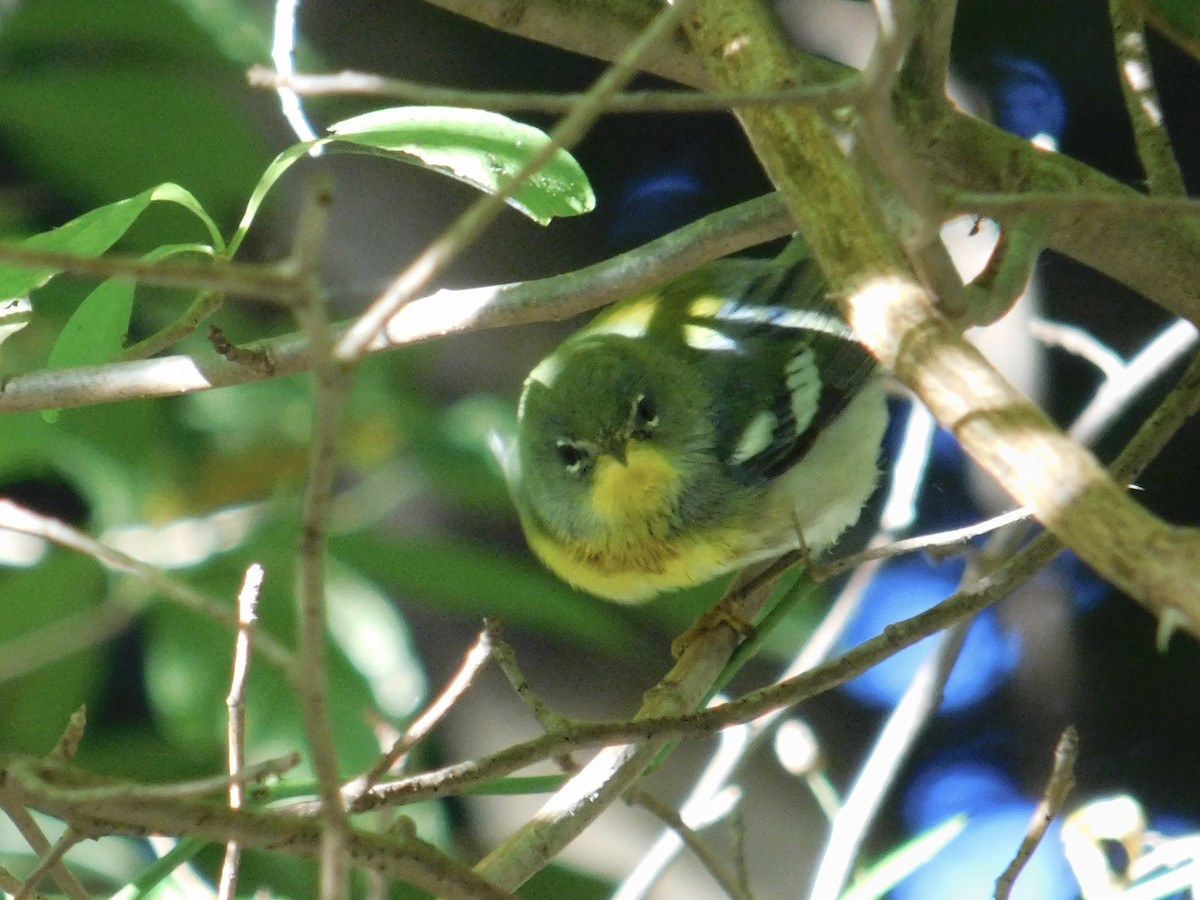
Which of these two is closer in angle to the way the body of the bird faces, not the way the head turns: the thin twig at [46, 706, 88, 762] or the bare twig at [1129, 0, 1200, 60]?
the thin twig

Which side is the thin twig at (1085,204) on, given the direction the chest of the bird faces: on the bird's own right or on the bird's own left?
on the bird's own left

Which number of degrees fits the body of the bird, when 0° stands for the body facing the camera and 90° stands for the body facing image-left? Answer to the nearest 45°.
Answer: approximately 45°
